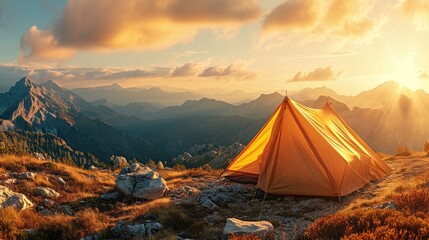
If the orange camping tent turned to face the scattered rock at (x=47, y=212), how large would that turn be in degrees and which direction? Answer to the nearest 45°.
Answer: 0° — it already faces it

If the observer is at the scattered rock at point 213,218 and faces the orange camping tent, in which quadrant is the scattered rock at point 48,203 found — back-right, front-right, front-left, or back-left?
back-left

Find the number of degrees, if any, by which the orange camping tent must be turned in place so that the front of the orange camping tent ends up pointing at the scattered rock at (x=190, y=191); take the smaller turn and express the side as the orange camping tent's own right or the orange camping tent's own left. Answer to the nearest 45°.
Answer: approximately 45° to the orange camping tent's own right

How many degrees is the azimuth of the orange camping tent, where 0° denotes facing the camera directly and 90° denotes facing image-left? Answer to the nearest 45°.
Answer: approximately 45°
